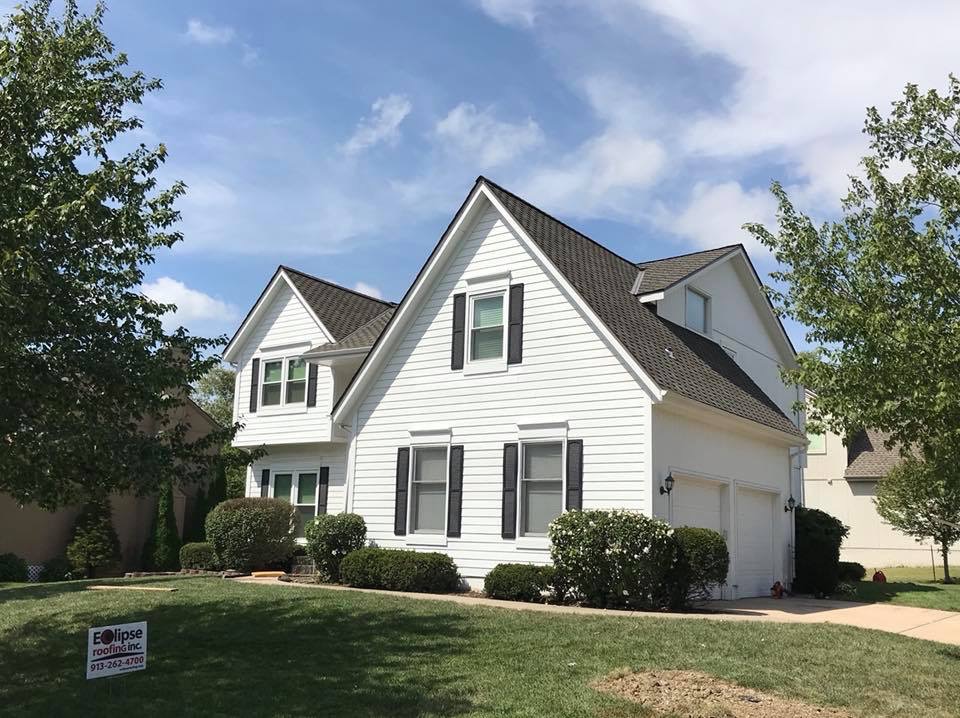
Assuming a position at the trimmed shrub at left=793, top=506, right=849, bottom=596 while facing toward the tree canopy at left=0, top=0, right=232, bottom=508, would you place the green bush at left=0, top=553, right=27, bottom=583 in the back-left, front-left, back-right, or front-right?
front-right

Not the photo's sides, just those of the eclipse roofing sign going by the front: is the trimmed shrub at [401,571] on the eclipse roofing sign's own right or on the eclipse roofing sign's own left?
on the eclipse roofing sign's own left

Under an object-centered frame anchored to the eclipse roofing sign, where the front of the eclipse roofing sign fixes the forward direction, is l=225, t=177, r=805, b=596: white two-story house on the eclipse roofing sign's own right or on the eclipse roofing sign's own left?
on the eclipse roofing sign's own left

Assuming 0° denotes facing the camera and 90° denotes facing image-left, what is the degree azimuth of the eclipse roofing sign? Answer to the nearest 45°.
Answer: approximately 315°

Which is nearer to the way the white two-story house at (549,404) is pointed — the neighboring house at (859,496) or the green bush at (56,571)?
the green bush

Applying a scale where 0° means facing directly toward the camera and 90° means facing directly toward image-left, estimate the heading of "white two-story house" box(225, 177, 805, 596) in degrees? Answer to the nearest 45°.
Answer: approximately 45°

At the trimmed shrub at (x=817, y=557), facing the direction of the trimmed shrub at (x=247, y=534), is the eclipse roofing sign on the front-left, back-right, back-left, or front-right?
front-left

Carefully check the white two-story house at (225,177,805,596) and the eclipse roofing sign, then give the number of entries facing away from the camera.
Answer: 0

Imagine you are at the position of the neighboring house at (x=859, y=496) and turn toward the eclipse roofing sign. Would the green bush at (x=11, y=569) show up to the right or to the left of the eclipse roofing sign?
right

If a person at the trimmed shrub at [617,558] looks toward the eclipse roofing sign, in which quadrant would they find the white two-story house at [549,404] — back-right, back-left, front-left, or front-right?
back-right

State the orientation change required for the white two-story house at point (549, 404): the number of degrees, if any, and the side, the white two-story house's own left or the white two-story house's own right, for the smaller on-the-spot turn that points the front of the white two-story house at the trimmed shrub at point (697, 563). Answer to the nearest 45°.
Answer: approximately 90° to the white two-story house's own left

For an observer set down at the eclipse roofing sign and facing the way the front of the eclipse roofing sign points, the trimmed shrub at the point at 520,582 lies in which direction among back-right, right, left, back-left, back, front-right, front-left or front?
left

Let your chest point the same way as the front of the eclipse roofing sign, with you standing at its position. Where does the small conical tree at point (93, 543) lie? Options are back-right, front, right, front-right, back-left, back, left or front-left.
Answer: back-left

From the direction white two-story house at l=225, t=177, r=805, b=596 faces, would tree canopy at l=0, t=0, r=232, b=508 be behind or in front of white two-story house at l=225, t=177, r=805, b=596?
in front
